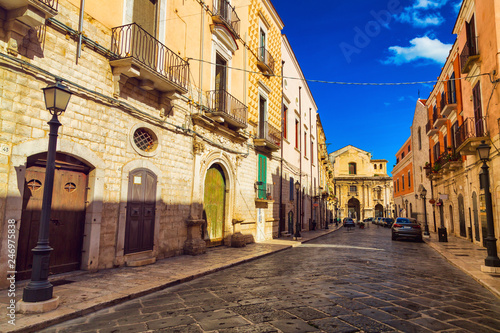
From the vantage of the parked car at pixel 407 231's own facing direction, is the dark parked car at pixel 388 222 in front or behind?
in front

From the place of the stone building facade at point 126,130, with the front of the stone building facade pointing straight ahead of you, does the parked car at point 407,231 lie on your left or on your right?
on your left

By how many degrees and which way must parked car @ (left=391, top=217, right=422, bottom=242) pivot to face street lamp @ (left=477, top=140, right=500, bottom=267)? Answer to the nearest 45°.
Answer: approximately 180°

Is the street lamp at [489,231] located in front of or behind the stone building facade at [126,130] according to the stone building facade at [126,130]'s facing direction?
in front

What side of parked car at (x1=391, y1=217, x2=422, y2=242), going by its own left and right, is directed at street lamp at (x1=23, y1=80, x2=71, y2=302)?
back

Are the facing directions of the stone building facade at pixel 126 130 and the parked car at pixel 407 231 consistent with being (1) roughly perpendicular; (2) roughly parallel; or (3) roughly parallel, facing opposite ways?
roughly perpendicular

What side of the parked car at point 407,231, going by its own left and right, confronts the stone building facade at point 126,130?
back

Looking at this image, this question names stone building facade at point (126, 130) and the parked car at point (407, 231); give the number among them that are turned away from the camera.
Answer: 1

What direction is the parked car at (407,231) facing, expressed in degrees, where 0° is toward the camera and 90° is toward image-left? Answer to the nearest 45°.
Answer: approximately 180°

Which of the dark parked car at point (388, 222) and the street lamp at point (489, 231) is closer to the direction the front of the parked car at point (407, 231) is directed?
the dark parked car

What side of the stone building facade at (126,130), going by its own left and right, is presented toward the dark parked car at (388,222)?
left

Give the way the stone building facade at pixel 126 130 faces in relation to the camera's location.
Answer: facing the viewer and to the right of the viewer

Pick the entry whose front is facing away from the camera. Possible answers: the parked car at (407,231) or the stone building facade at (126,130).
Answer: the parked car
